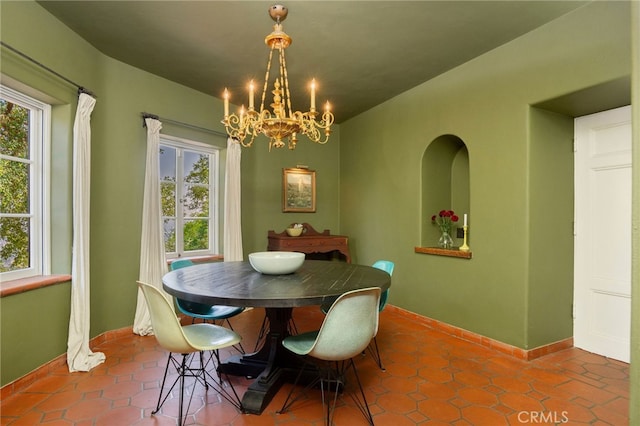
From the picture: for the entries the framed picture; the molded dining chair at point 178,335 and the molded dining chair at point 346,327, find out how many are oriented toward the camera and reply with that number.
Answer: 1

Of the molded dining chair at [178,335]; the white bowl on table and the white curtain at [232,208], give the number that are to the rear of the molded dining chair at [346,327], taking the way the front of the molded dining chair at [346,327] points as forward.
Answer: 0

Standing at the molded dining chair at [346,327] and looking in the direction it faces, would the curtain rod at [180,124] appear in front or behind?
in front

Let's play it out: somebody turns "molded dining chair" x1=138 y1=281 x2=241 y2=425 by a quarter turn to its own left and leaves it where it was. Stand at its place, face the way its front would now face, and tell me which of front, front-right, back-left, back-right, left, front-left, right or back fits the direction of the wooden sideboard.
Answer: right

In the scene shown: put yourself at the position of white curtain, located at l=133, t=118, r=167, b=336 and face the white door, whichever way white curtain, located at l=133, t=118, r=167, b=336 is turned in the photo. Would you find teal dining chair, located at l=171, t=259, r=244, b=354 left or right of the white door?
right

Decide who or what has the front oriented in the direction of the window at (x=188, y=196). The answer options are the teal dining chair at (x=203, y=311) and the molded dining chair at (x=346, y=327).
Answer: the molded dining chair

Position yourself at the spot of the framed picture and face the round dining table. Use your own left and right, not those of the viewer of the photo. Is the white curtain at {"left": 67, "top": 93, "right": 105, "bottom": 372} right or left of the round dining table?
right

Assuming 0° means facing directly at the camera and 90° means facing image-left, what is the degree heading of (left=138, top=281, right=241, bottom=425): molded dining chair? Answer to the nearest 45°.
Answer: approximately 225°

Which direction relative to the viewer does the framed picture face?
toward the camera

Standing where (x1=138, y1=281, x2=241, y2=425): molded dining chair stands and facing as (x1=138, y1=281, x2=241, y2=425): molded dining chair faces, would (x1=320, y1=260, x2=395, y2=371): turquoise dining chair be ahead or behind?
ahead

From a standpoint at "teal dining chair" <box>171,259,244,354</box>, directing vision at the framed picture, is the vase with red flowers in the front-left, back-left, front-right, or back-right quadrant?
front-right

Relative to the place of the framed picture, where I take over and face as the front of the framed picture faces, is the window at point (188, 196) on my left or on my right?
on my right

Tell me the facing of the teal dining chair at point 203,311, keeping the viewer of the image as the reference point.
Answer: facing the viewer and to the right of the viewer

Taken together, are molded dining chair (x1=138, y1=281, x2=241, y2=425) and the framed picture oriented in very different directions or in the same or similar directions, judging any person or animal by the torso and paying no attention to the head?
very different directions

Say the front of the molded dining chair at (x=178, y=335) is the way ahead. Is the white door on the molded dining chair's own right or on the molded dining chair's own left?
on the molded dining chair's own right

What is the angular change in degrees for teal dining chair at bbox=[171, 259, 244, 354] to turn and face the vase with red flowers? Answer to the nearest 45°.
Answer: approximately 45° to its left

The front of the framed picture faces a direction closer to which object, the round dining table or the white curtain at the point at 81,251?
the round dining table

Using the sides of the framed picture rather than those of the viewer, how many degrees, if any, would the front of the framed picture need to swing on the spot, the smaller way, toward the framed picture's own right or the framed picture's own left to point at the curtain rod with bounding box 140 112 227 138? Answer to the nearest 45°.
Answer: approximately 45° to the framed picture's own right

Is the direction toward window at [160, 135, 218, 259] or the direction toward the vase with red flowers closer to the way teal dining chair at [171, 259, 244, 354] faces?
the vase with red flowers
